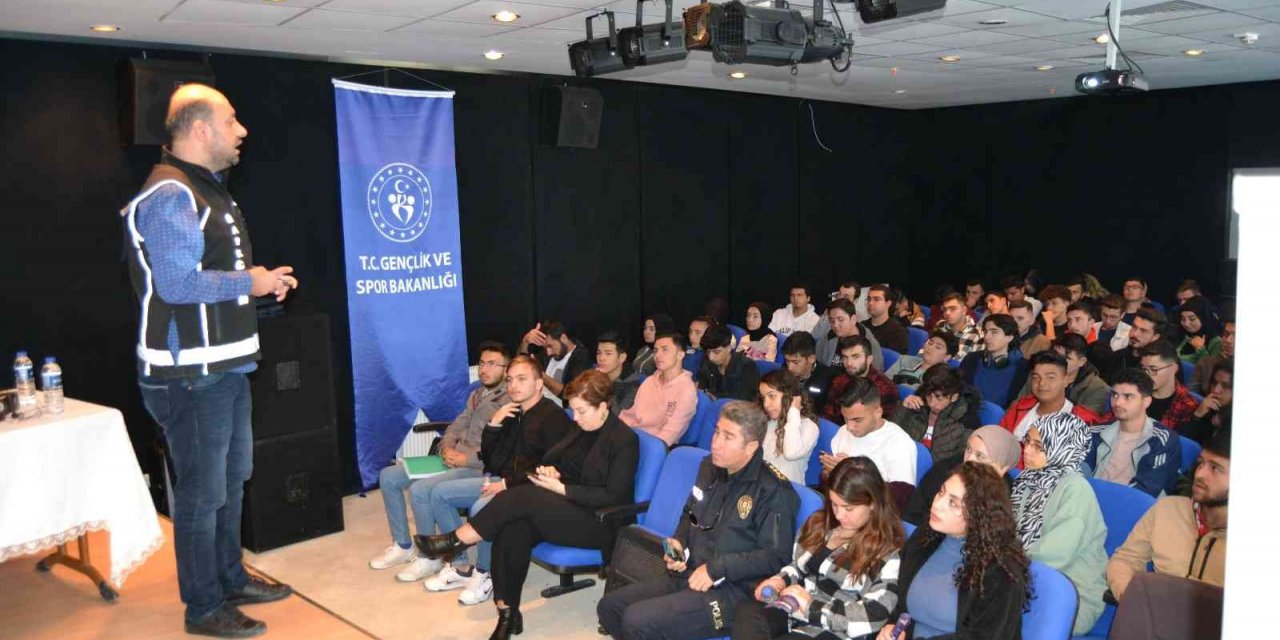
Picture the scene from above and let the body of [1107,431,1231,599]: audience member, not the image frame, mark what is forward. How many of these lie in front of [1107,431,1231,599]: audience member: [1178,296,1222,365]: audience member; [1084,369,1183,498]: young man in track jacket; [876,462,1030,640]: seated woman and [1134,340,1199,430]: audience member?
1

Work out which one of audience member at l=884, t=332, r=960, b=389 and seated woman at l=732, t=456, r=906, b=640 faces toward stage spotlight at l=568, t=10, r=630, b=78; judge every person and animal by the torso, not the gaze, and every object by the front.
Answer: the audience member

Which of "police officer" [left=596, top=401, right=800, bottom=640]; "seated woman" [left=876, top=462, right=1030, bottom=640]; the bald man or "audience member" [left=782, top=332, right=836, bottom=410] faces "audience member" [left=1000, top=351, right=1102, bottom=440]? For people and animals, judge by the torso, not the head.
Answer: the bald man

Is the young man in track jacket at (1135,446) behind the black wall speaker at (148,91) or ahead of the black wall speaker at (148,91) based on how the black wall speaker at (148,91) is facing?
ahead

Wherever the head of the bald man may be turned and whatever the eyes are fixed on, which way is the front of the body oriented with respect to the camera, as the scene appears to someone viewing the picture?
to the viewer's right

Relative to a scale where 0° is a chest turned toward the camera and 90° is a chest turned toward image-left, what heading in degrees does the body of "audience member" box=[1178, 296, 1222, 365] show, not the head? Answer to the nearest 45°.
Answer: approximately 45°

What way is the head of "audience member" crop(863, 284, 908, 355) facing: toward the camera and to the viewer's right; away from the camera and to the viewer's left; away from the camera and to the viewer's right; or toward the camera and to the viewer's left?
toward the camera and to the viewer's left

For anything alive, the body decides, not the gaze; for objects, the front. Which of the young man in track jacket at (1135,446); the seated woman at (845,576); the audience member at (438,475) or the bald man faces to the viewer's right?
the bald man

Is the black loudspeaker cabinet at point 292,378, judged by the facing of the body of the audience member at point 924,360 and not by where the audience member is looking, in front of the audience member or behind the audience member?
in front

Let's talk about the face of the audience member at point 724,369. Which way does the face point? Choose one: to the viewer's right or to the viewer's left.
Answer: to the viewer's left

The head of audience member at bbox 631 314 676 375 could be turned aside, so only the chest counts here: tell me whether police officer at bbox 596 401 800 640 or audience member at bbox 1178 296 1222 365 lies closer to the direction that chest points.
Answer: the police officer

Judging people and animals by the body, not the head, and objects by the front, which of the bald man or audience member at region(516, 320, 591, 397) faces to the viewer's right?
the bald man

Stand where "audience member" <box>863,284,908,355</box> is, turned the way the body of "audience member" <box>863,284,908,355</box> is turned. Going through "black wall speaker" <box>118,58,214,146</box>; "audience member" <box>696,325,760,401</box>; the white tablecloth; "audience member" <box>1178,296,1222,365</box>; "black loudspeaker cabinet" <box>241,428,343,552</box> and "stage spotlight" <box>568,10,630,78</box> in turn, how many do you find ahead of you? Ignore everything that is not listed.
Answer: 5

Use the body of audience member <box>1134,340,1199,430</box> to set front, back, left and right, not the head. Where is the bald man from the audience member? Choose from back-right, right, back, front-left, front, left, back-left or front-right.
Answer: front

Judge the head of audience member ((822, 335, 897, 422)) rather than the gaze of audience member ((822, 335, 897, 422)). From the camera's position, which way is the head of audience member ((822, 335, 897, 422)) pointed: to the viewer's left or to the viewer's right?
to the viewer's left

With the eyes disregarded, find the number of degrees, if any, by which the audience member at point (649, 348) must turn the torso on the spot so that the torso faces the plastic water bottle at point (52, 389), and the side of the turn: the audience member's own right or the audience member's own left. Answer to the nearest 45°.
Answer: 0° — they already face it

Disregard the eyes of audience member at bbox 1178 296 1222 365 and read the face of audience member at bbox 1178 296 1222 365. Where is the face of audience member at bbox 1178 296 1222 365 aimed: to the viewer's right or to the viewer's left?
to the viewer's left

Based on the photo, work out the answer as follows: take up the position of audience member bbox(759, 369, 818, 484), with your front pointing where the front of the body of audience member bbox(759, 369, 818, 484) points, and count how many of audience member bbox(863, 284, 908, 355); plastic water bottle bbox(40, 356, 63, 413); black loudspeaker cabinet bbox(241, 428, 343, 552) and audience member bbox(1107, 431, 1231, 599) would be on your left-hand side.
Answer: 1

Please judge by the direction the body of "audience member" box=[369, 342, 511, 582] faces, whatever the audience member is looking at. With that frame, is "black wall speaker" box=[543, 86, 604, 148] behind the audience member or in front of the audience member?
behind
